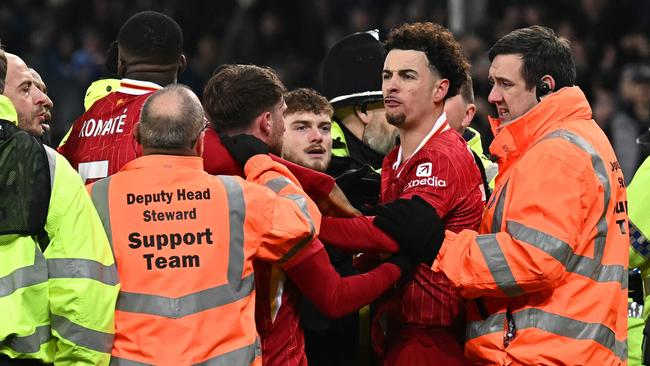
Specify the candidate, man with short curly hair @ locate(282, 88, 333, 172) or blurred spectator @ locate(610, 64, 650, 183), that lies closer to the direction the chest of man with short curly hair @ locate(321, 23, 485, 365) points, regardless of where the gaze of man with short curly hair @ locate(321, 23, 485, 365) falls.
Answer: the man with short curly hair

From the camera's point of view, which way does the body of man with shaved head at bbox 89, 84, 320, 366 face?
away from the camera

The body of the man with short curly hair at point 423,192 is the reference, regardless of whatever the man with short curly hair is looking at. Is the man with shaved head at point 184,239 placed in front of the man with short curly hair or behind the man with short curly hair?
in front

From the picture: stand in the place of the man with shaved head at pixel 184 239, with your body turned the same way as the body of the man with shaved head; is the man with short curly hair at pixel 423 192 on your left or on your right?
on your right

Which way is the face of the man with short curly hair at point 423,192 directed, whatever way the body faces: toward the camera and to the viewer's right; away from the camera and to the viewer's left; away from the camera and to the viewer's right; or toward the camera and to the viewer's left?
toward the camera and to the viewer's left

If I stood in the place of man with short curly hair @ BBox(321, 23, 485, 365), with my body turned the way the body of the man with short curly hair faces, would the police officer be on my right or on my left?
on my right
